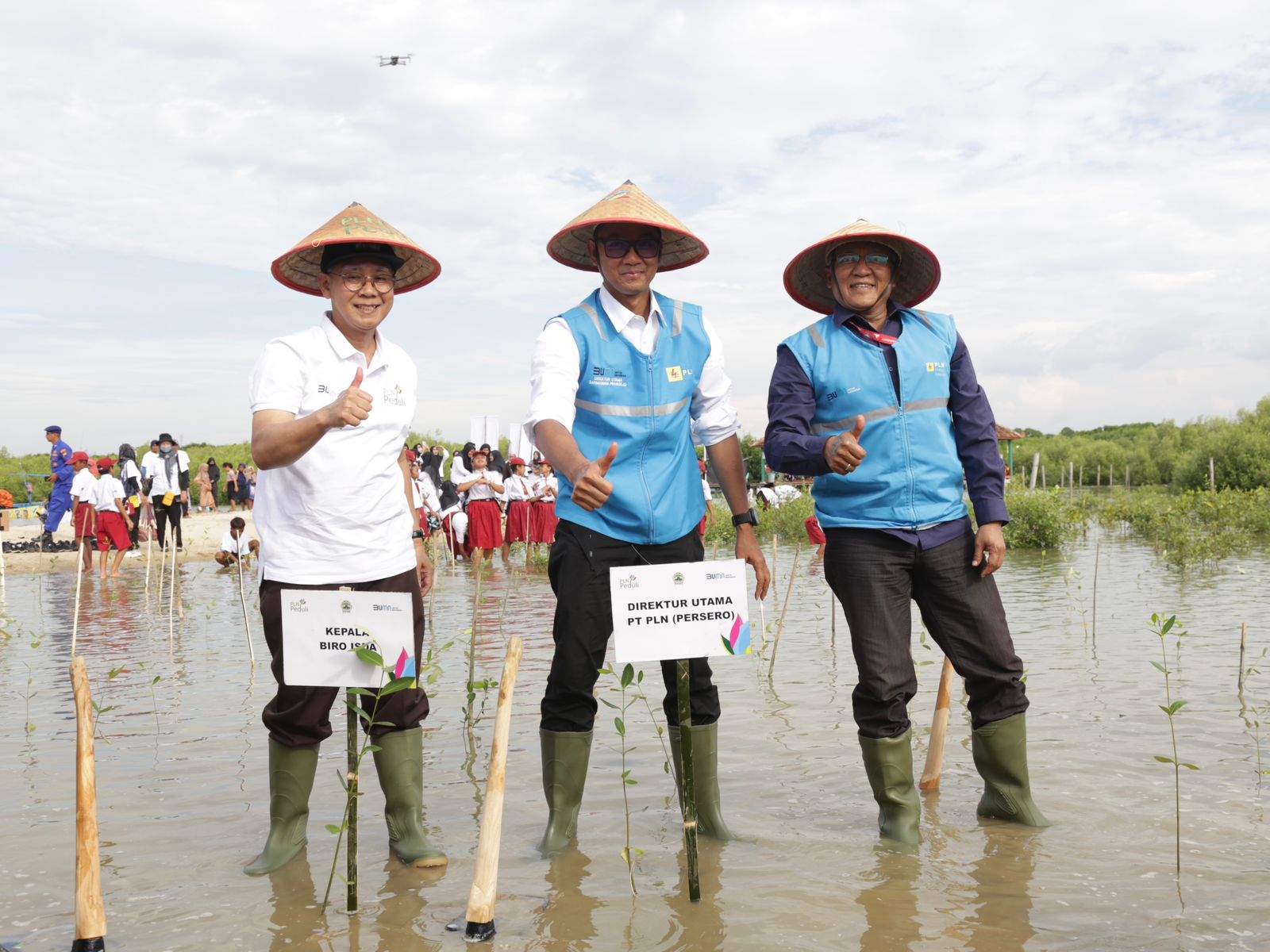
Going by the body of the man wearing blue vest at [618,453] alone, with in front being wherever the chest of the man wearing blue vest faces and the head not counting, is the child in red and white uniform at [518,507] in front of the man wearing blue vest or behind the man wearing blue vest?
behind

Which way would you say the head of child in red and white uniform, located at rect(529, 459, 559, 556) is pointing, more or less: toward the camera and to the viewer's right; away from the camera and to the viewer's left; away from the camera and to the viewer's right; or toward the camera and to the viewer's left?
toward the camera and to the viewer's left

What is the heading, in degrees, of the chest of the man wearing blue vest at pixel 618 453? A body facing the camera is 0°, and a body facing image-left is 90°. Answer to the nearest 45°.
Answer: approximately 0°

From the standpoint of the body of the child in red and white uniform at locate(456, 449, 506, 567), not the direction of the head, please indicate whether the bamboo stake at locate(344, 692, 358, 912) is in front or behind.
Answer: in front

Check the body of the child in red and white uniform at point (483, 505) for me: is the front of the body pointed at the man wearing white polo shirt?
yes

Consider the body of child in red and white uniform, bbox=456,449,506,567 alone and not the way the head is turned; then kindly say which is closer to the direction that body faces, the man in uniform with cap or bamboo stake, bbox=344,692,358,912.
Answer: the bamboo stake

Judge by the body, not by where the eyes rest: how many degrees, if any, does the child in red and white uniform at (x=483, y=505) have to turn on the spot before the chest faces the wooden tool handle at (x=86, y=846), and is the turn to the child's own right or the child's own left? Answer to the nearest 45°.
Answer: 0° — they already face it

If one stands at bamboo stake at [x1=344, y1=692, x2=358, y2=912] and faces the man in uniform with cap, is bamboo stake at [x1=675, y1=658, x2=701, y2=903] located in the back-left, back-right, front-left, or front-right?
back-right
